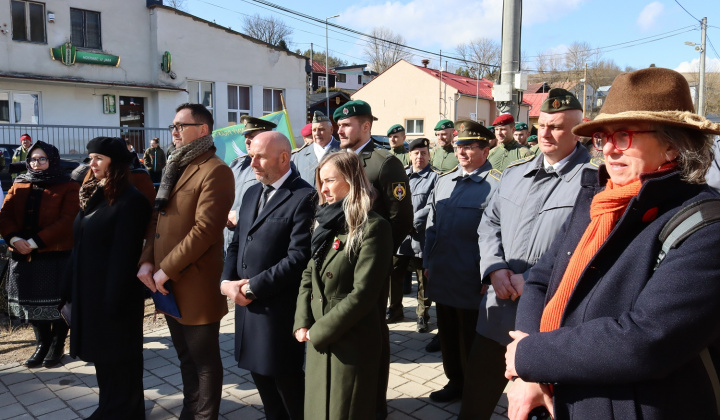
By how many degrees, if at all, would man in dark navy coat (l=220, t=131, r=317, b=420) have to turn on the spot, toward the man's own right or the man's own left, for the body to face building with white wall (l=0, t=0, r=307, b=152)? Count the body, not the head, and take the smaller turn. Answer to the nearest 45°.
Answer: approximately 135° to the man's own right

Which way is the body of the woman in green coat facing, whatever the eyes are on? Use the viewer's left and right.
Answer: facing the viewer and to the left of the viewer

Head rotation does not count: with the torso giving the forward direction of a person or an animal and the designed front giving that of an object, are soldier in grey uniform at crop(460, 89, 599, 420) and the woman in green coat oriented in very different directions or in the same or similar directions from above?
same or similar directions

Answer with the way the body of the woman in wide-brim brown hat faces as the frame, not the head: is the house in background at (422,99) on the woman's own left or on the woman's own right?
on the woman's own right

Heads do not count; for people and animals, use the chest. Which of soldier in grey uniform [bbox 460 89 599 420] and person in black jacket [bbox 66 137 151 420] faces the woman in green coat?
the soldier in grey uniform

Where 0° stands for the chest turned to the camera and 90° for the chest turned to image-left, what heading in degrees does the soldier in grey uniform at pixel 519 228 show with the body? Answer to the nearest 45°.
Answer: approximately 45°

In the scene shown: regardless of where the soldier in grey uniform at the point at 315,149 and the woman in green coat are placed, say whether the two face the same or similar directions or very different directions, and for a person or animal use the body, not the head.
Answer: same or similar directions

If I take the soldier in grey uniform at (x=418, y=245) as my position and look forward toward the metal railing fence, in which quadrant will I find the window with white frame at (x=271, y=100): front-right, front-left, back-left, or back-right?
front-right

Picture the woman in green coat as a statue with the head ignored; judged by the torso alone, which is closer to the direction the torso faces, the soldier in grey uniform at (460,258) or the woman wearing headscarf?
the woman wearing headscarf

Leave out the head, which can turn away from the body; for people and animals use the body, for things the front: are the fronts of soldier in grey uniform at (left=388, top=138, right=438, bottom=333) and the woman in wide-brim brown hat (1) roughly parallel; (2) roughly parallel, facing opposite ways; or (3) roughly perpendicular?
roughly parallel

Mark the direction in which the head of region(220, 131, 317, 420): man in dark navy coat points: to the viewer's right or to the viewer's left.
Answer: to the viewer's left
